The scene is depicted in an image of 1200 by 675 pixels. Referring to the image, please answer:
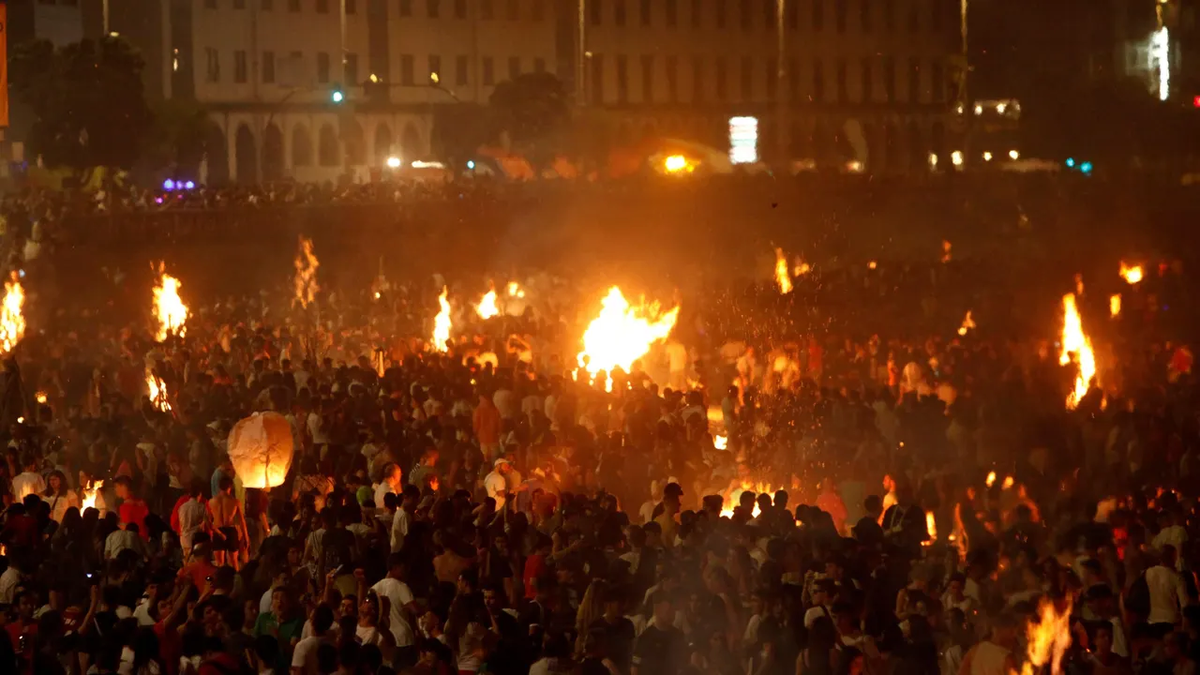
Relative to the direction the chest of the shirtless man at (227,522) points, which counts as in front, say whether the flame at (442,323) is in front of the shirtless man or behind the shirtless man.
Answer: in front

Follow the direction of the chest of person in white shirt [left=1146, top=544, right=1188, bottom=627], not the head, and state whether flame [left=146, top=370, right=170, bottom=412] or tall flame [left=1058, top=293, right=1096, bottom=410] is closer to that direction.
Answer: the tall flame

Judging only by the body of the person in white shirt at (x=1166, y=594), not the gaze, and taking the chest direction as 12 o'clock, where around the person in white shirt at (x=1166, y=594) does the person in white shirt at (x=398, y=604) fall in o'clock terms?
the person in white shirt at (x=398, y=604) is roughly at 8 o'clock from the person in white shirt at (x=1166, y=594).

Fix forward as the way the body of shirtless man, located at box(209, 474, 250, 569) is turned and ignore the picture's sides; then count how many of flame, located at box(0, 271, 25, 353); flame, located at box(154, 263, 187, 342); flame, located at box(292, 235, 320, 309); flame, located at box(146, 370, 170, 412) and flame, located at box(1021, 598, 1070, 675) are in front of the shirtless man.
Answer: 4

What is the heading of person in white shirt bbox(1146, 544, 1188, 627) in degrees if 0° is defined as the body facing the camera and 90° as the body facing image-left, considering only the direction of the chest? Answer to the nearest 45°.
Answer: approximately 180°

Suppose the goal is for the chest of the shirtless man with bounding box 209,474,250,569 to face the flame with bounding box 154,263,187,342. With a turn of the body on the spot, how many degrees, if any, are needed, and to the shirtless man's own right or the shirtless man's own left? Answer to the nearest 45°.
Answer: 0° — they already face it

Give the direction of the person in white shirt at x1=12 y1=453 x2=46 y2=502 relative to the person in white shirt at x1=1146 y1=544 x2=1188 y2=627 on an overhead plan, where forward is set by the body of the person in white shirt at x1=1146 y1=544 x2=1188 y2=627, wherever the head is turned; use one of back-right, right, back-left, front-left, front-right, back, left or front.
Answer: left

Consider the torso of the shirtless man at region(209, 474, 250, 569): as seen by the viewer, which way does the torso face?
away from the camera

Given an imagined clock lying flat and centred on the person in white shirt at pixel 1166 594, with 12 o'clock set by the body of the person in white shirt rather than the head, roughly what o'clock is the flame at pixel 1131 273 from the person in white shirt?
The flame is roughly at 12 o'clock from the person in white shirt.

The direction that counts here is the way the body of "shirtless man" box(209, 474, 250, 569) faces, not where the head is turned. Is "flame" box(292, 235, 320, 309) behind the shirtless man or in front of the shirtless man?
in front

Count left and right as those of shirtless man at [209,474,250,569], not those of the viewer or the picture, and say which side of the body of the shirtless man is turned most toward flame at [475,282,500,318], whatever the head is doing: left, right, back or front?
front

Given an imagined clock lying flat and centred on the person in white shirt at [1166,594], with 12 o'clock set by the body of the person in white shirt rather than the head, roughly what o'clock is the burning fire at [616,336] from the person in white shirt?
The burning fire is roughly at 11 o'clock from the person in white shirt.

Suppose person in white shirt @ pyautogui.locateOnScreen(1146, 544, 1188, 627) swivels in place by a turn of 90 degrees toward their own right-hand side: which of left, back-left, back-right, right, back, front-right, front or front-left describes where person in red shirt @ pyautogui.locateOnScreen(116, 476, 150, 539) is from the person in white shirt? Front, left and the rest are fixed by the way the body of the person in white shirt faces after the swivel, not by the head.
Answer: back

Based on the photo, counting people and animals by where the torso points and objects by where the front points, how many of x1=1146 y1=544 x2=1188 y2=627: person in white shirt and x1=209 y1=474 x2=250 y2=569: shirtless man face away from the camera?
2

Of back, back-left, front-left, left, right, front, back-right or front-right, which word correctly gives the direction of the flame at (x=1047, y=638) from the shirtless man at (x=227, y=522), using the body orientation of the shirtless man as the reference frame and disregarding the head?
back-right
